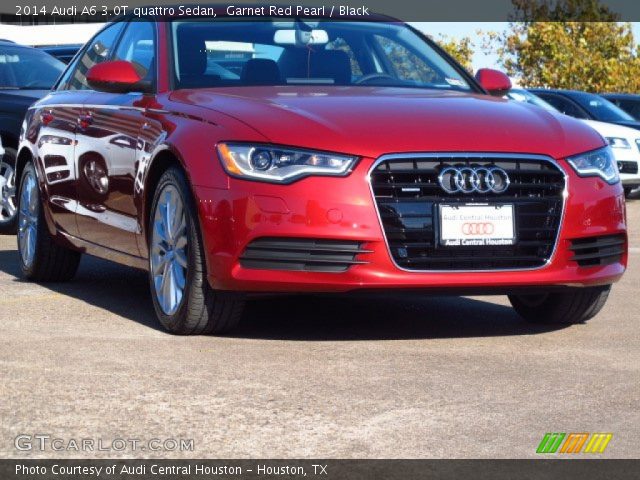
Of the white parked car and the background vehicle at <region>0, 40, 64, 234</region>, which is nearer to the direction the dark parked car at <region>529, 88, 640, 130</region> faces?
the white parked car

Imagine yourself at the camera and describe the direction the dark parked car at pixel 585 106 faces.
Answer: facing the viewer and to the right of the viewer

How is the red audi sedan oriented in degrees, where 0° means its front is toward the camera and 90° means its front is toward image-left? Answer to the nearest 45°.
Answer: approximately 315°

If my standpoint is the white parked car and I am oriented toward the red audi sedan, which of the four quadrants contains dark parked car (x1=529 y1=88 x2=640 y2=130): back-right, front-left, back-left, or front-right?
back-right

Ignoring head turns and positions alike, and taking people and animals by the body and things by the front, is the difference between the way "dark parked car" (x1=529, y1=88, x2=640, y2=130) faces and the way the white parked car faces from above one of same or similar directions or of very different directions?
same or similar directions

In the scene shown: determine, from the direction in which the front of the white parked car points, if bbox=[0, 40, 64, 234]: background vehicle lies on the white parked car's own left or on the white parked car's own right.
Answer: on the white parked car's own right

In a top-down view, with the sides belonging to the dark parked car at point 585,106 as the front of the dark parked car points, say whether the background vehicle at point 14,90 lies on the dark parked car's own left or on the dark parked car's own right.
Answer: on the dark parked car's own right

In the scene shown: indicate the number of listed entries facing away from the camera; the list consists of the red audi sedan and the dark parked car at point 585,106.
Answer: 0

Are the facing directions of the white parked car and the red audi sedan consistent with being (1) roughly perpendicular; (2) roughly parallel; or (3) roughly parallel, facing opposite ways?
roughly parallel

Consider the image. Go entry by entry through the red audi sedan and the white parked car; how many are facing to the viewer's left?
0

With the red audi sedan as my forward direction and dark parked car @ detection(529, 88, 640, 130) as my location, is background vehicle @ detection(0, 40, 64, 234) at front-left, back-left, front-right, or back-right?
front-right

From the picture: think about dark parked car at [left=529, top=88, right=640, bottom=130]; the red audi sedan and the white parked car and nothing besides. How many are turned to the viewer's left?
0

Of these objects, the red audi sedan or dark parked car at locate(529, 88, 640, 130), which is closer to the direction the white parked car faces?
the red audi sedan

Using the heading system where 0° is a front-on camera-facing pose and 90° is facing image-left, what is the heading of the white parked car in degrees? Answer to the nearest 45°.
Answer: approximately 315°
